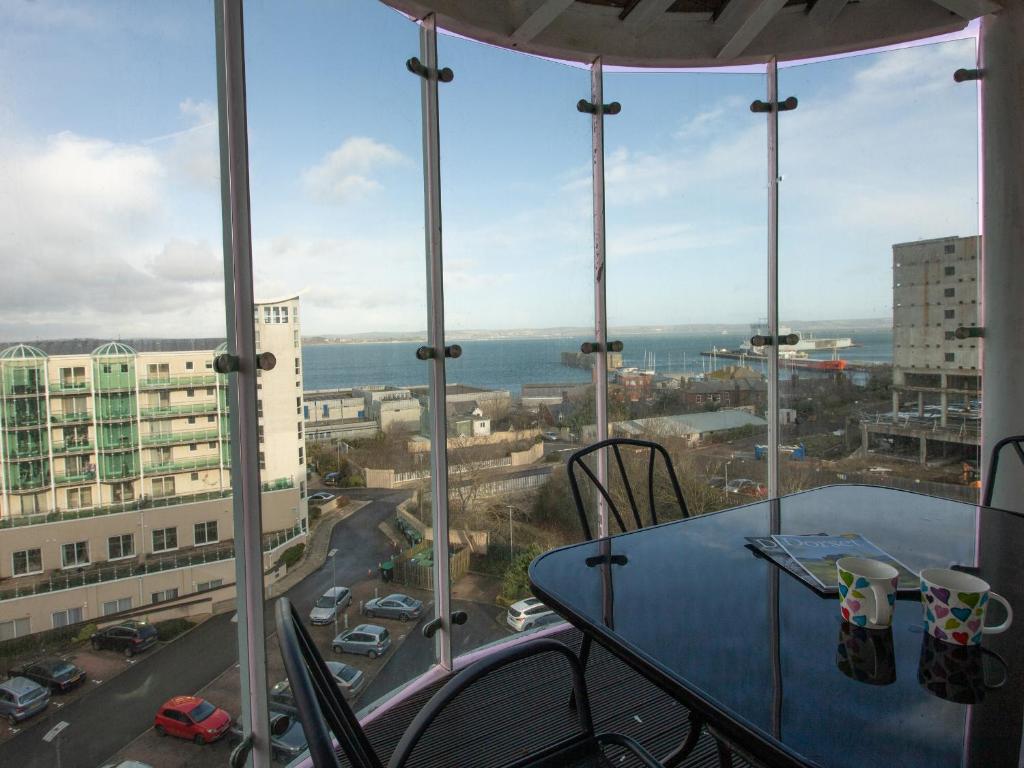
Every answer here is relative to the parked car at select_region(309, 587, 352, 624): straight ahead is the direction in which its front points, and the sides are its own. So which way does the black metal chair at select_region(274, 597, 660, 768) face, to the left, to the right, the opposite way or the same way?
the opposite way

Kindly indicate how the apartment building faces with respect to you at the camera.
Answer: facing the viewer and to the right of the viewer

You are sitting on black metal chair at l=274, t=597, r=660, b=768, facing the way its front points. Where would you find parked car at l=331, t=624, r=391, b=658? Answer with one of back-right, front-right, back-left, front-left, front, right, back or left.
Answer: front-left

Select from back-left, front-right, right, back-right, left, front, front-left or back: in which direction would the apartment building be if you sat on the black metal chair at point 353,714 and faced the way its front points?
left

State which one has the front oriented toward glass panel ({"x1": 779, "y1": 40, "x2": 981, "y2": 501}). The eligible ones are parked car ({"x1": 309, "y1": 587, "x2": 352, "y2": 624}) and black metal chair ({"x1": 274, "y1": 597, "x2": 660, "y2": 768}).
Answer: the black metal chair

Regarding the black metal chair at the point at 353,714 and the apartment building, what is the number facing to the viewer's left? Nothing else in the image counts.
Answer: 0

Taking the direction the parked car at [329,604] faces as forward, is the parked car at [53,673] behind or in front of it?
in front

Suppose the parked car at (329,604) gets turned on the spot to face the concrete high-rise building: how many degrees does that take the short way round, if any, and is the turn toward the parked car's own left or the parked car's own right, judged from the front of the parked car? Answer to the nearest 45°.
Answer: approximately 135° to the parked car's own left

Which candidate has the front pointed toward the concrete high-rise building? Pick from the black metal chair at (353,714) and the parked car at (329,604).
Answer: the black metal chair

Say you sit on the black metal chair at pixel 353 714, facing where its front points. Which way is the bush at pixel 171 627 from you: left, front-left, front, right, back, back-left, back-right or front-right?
left

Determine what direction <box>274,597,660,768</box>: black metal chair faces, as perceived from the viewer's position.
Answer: facing away from the viewer and to the right of the viewer
